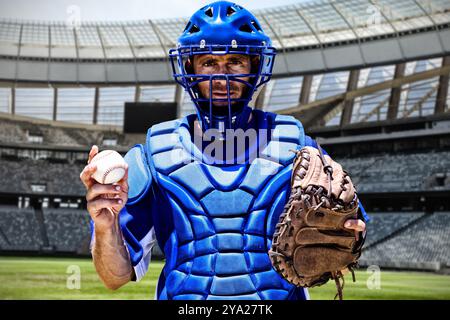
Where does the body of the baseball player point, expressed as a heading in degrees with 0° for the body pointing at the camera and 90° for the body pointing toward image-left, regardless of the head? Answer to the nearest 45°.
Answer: approximately 0°
